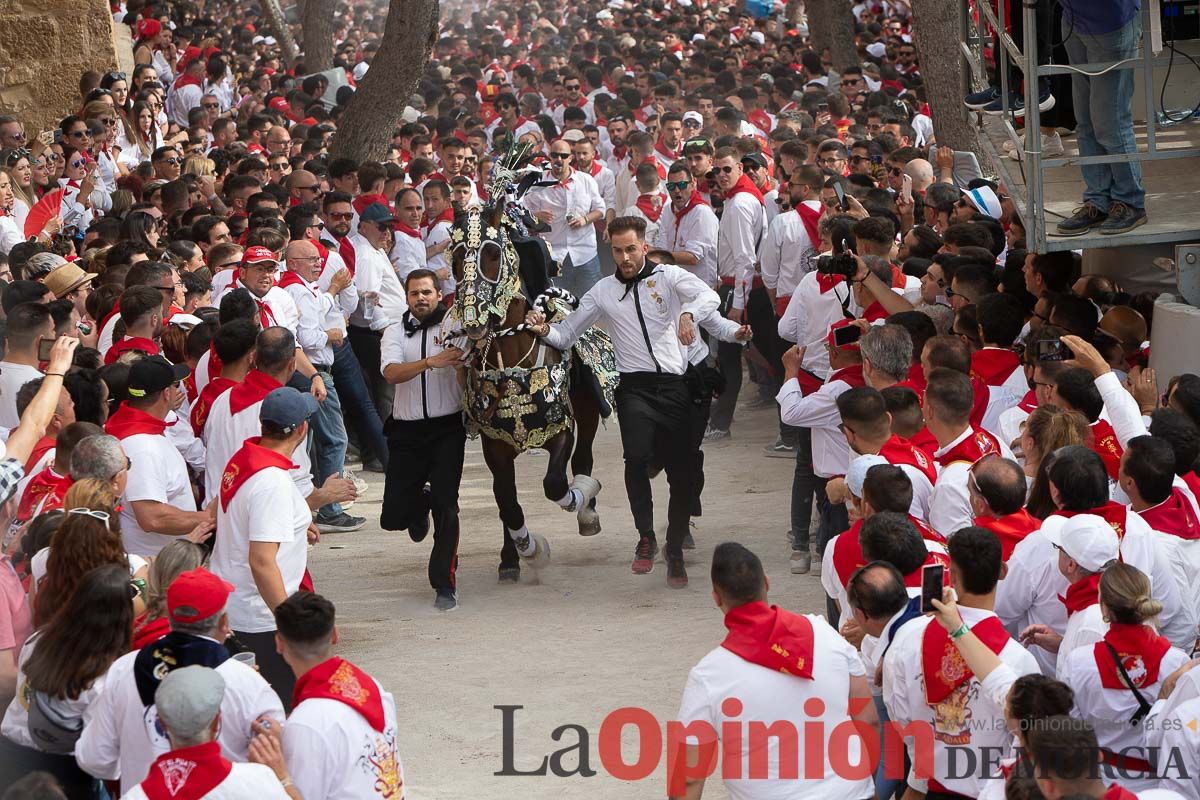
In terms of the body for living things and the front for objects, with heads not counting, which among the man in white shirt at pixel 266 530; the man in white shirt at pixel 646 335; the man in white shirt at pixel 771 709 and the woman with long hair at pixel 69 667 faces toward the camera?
the man in white shirt at pixel 646 335

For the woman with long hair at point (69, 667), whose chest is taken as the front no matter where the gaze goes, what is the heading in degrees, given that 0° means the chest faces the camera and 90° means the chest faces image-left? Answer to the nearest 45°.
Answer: approximately 225°

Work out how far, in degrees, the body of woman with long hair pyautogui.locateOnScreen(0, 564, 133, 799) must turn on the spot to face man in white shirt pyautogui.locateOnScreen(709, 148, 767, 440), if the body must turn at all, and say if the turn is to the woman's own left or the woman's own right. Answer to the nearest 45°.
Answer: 0° — they already face them

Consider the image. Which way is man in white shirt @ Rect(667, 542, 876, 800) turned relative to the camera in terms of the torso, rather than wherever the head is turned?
away from the camera

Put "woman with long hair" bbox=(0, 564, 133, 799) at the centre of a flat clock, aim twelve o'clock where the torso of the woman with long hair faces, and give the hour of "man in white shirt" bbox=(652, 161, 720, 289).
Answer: The man in white shirt is roughly at 12 o'clock from the woman with long hair.

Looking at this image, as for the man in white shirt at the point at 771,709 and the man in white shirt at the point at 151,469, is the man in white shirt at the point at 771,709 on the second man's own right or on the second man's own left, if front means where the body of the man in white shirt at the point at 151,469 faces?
on the second man's own right

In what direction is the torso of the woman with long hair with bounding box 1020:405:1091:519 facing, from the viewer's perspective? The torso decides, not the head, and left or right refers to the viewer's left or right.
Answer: facing away from the viewer and to the left of the viewer

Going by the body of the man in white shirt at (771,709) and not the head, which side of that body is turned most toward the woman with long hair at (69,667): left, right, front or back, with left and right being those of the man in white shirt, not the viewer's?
left

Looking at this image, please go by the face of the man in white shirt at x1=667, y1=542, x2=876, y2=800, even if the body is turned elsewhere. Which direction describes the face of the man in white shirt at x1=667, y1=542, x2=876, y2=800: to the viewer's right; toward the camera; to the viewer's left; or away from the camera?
away from the camera

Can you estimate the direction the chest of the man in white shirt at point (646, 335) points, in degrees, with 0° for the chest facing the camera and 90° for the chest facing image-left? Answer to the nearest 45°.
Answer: approximately 0°

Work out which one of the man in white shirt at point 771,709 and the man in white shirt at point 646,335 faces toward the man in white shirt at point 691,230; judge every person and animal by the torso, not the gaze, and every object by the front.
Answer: the man in white shirt at point 771,709

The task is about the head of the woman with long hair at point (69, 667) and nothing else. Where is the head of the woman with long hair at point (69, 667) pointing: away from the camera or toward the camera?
away from the camera

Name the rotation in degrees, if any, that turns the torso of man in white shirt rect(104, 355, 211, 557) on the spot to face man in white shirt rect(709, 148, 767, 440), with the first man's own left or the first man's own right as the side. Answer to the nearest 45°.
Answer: approximately 45° to the first man's own left

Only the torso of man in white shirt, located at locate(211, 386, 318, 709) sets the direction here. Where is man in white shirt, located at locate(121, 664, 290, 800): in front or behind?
behind

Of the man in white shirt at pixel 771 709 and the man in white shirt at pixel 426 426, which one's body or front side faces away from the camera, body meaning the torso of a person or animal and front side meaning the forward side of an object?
the man in white shirt at pixel 771 709

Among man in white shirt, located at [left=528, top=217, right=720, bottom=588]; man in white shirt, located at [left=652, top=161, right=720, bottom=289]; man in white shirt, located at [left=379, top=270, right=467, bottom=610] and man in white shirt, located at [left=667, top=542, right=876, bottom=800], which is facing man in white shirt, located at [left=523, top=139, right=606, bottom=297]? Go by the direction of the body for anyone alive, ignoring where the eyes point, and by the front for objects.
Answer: man in white shirt, located at [left=667, top=542, right=876, bottom=800]

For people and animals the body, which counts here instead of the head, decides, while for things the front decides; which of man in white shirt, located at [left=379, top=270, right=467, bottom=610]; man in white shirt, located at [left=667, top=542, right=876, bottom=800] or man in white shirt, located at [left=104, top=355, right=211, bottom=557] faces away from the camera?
man in white shirt, located at [left=667, top=542, right=876, bottom=800]

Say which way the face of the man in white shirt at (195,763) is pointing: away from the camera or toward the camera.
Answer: away from the camera
